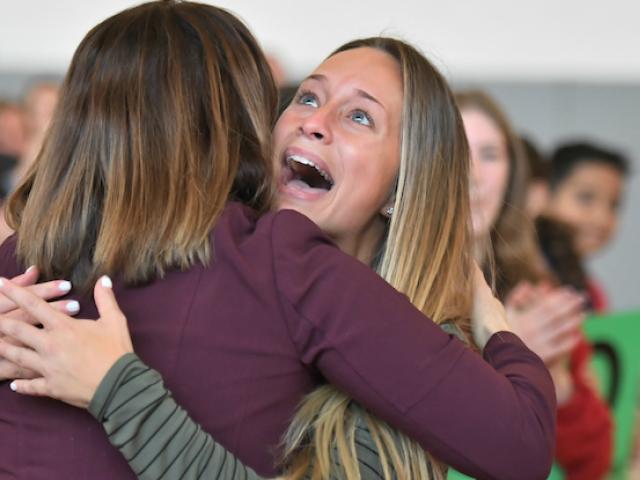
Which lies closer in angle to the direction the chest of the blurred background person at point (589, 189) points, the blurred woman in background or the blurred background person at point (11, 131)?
the blurred woman in background

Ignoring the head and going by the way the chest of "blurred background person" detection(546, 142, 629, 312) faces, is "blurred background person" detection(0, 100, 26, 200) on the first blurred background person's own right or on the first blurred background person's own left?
on the first blurred background person's own right

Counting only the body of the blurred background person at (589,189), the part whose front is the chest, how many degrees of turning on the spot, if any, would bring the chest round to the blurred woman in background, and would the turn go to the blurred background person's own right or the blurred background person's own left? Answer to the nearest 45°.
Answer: approximately 45° to the blurred background person's own right
